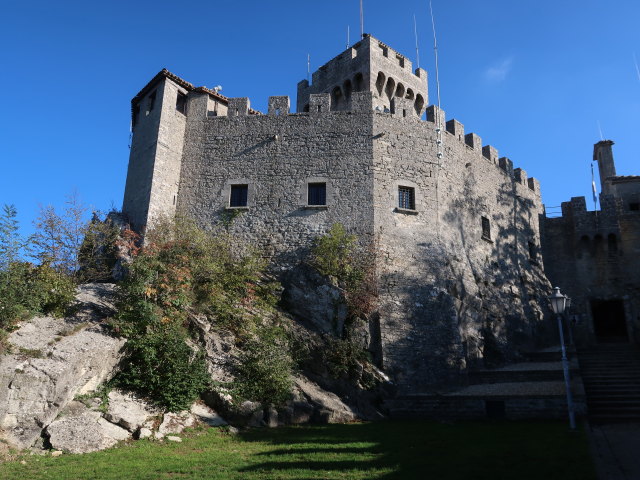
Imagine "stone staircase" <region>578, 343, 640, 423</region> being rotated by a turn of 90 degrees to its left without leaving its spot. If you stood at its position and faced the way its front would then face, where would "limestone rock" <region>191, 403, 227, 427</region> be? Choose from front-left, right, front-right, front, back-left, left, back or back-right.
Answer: back-right

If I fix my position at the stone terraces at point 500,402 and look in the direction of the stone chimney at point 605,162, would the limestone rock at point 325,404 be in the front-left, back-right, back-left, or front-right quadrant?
back-left

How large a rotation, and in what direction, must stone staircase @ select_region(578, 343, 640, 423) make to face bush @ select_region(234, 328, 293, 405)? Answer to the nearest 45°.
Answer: approximately 45° to its right

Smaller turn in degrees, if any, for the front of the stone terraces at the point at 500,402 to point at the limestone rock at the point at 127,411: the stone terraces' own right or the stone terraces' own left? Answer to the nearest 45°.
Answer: approximately 45° to the stone terraces' own right

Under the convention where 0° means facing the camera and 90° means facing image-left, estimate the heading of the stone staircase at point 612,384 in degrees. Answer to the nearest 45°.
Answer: approximately 0°

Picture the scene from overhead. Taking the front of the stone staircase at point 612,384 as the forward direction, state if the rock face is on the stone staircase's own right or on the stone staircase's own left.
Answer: on the stone staircase's own right

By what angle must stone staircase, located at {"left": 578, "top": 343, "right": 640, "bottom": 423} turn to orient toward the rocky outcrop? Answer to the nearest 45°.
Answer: approximately 45° to its right

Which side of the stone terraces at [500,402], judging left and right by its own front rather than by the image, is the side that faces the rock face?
right

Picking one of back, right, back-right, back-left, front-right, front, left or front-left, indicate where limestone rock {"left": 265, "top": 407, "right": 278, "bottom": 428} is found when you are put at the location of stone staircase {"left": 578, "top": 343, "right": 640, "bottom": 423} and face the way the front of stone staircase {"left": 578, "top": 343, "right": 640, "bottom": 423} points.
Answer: front-right

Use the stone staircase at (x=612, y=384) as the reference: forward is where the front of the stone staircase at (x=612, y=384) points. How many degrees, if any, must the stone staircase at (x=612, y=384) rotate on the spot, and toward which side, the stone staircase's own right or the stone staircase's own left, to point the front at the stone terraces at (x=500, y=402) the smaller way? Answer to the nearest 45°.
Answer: approximately 45° to the stone staircase's own right

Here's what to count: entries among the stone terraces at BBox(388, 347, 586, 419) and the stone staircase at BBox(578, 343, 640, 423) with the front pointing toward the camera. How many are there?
2

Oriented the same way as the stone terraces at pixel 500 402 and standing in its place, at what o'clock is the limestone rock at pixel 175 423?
The limestone rock is roughly at 2 o'clock from the stone terraces.

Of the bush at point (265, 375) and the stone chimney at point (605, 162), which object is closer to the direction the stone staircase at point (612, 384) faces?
the bush

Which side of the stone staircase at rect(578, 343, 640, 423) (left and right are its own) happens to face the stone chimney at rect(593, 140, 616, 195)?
back
